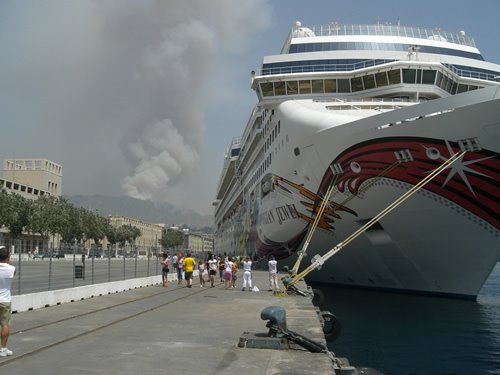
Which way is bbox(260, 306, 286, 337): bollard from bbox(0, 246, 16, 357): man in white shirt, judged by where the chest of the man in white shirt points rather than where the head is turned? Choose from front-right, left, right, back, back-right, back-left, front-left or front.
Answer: front-right

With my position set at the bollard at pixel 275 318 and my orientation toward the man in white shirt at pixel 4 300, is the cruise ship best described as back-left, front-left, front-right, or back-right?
back-right

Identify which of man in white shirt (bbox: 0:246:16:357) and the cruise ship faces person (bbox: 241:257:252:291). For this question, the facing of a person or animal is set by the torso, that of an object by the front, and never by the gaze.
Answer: the man in white shirt

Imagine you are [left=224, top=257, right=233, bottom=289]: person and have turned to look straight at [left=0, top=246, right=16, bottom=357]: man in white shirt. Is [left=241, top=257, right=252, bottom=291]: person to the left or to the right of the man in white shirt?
left

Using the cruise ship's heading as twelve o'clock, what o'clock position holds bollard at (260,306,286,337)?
The bollard is roughly at 2 o'clock from the cruise ship.

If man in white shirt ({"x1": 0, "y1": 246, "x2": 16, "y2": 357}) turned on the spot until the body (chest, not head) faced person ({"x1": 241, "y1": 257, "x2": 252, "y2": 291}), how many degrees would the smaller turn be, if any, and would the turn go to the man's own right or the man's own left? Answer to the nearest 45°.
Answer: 0° — they already face them

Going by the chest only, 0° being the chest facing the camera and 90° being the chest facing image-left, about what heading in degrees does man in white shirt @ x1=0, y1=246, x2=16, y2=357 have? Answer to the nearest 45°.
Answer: approximately 225°

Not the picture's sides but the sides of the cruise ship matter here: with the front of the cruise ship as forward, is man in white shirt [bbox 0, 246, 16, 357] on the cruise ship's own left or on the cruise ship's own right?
on the cruise ship's own right

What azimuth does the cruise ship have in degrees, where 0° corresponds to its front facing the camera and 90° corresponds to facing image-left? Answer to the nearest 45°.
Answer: approximately 315°
